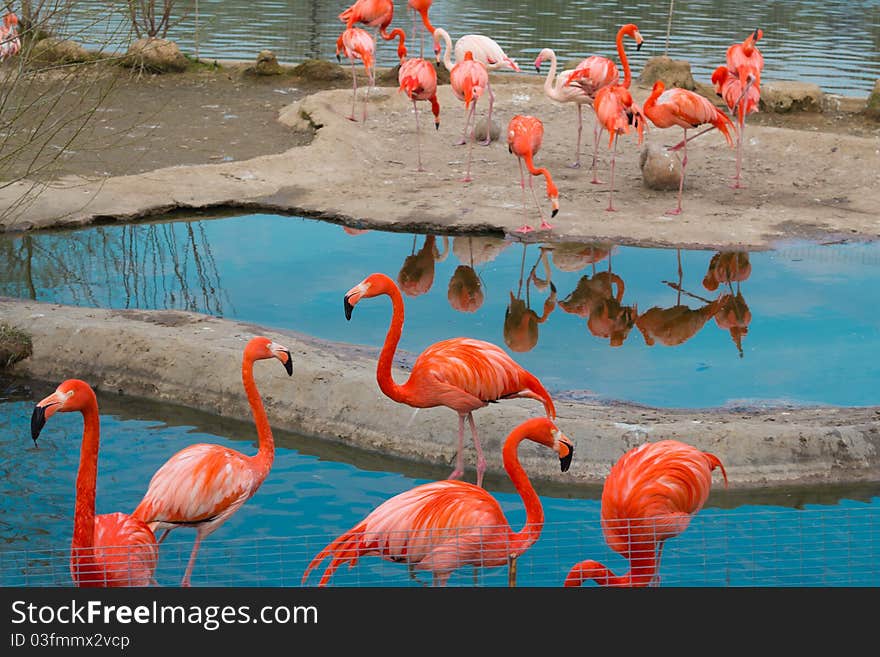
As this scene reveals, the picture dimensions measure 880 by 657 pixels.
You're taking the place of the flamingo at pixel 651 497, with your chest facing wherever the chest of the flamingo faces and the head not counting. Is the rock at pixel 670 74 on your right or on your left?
on your right

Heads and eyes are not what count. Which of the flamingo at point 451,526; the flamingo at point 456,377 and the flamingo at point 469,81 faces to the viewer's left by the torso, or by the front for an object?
the flamingo at point 456,377

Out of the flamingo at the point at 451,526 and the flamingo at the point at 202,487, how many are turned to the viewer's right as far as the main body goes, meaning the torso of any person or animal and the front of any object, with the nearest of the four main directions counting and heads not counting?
2

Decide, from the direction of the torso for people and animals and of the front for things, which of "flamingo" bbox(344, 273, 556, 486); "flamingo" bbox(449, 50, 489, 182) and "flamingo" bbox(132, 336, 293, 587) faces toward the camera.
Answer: "flamingo" bbox(449, 50, 489, 182)

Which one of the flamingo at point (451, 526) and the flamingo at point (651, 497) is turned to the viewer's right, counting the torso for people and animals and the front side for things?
the flamingo at point (451, 526)

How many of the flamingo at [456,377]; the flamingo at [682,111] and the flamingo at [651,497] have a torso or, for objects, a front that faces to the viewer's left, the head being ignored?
3

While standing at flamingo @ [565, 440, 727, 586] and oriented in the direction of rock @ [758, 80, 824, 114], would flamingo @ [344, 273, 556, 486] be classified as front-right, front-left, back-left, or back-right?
front-left

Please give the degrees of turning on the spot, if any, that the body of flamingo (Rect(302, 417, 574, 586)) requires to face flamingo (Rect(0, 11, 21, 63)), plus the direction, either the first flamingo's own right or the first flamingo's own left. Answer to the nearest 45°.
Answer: approximately 135° to the first flamingo's own left

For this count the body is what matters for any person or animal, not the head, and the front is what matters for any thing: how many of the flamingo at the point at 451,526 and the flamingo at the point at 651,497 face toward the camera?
0

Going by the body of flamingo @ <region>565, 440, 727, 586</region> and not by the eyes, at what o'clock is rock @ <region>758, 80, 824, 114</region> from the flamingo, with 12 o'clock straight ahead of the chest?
The rock is roughly at 3 o'clock from the flamingo.

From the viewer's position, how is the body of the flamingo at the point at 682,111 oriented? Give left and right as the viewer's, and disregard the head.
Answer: facing to the left of the viewer

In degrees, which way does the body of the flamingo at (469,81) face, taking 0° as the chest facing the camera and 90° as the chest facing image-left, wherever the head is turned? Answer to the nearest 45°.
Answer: approximately 0°

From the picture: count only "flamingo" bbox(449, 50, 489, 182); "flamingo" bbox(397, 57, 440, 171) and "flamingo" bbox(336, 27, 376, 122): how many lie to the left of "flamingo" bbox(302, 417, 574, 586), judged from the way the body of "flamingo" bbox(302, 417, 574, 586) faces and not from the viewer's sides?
3

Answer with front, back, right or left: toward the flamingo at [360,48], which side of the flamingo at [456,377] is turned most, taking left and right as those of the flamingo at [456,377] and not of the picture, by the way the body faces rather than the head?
right

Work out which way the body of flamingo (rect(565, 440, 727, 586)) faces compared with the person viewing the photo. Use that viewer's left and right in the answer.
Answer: facing to the left of the viewer

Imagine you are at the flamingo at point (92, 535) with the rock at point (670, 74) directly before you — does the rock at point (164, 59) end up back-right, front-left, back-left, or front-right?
front-left

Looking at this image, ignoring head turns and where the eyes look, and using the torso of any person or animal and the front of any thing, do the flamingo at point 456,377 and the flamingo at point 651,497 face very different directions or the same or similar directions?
same or similar directions

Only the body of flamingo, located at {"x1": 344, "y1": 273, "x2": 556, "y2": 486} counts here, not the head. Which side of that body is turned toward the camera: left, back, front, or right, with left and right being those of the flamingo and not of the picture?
left

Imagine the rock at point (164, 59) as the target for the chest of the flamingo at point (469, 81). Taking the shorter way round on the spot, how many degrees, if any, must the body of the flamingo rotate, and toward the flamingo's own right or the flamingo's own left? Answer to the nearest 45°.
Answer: approximately 135° to the flamingo's own right
